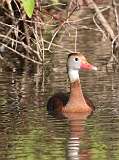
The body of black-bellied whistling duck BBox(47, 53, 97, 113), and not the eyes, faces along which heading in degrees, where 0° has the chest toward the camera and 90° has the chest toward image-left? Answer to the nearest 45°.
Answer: approximately 315°
